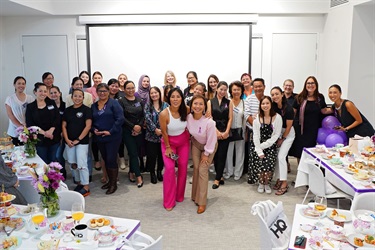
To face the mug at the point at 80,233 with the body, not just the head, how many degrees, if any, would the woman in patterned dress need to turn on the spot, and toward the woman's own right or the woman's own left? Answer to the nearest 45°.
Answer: approximately 45° to the woman's own right

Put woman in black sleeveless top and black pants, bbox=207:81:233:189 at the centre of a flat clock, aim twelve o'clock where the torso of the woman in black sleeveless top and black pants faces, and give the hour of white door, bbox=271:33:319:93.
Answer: The white door is roughly at 7 o'clock from the woman in black sleeveless top and black pants.

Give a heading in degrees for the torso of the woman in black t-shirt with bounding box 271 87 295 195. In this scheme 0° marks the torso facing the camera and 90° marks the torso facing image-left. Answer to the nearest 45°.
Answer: approximately 45°

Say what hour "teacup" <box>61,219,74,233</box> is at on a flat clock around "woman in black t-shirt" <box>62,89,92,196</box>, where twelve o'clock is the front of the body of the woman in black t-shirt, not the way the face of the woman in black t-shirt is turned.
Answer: The teacup is roughly at 12 o'clock from the woman in black t-shirt.

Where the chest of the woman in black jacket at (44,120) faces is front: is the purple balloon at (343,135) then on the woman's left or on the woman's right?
on the woman's left

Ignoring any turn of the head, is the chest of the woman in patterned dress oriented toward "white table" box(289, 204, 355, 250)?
yes

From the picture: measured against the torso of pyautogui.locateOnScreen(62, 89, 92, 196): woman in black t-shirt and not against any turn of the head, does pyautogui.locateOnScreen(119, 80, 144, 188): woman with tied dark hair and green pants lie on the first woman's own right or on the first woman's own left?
on the first woman's own left

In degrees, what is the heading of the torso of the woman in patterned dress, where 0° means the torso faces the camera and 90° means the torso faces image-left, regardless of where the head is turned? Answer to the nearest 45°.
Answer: approximately 0°

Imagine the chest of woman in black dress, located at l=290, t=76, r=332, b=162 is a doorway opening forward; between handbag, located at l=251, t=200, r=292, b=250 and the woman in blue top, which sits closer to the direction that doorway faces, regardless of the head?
the handbag

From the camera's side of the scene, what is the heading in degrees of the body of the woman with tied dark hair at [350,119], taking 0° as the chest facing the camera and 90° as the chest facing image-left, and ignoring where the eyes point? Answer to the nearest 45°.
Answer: approximately 45°
